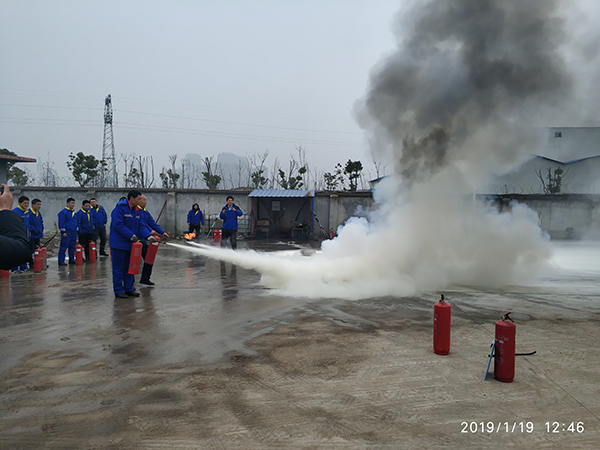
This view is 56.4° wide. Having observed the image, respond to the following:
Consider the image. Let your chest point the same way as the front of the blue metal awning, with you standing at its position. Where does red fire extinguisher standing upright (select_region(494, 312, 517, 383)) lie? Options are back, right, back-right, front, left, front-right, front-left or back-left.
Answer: front

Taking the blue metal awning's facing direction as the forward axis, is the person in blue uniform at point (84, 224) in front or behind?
in front

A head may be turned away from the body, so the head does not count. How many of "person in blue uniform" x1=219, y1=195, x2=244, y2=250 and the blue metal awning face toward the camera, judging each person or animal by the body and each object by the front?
2

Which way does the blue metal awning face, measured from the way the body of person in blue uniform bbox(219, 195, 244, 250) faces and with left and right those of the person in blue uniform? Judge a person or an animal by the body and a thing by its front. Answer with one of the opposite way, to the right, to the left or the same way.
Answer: the same way

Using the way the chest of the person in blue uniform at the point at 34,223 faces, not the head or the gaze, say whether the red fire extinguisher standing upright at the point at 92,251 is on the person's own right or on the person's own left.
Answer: on the person's own left

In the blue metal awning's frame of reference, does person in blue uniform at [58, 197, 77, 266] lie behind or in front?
in front

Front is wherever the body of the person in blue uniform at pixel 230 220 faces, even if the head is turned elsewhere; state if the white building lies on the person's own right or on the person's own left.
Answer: on the person's own left

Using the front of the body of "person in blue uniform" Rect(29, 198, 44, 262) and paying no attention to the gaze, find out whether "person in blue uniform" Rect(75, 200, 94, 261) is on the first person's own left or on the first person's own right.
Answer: on the first person's own left

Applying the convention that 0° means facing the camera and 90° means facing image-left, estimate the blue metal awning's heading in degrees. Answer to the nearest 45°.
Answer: approximately 0°

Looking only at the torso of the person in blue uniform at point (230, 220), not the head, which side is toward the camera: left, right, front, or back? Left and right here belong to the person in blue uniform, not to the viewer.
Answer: front

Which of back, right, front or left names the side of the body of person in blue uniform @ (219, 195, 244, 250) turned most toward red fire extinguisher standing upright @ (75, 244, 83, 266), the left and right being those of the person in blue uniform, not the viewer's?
right

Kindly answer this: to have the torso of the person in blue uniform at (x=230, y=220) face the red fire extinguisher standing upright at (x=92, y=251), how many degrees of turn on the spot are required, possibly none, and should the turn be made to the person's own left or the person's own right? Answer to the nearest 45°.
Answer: approximately 90° to the person's own right

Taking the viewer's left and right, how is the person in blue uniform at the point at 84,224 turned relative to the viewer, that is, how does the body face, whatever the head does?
facing the viewer and to the right of the viewer

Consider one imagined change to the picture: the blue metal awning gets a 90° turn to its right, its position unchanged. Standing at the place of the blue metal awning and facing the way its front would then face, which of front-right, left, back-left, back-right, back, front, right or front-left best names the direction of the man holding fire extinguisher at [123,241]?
left

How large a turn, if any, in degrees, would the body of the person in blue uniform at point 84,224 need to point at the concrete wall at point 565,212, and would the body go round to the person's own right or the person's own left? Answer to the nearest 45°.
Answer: approximately 45° to the person's own left

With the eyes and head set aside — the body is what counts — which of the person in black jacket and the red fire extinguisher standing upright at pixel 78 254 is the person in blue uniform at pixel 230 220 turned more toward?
the person in black jacket
